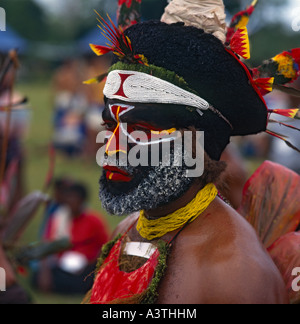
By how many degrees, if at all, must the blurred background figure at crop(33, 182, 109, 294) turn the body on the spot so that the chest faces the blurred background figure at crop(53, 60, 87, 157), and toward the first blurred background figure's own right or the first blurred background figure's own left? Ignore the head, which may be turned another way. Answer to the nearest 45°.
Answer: approximately 135° to the first blurred background figure's own right

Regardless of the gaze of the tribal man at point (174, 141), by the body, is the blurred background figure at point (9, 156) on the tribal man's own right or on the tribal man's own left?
on the tribal man's own right

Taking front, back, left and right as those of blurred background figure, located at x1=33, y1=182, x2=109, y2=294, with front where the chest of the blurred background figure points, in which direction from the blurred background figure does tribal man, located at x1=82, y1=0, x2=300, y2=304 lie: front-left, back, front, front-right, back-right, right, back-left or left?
front-left

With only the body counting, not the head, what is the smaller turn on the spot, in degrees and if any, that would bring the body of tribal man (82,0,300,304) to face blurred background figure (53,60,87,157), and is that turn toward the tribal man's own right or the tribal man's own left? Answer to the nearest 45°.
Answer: approximately 135° to the tribal man's own right

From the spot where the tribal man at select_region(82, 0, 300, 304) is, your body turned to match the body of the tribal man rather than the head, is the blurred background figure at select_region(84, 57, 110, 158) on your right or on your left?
on your right

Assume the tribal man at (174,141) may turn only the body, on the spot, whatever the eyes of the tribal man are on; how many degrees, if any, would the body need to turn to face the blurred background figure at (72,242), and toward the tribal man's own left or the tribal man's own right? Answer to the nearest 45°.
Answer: approximately 135° to the tribal man's own right

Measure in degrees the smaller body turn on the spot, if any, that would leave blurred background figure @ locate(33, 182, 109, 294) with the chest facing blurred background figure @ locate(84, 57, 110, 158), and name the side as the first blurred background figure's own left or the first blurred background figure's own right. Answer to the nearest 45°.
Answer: approximately 135° to the first blurred background figure's own right

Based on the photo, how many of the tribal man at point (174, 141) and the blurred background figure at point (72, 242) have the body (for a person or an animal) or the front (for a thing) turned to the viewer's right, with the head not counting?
0

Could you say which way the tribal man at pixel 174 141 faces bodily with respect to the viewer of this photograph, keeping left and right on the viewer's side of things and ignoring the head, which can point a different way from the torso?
facing the viewer and to the left of the viewer

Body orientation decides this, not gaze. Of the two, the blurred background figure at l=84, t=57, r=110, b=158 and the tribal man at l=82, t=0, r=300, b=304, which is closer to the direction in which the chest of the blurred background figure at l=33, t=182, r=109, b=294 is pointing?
the tribal man
